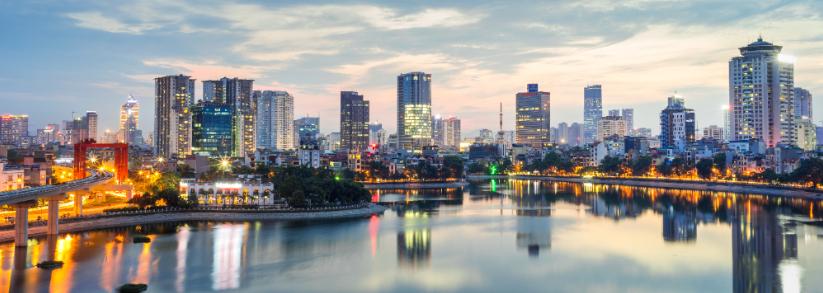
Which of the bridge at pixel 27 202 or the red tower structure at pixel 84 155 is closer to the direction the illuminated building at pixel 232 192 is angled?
the bridge

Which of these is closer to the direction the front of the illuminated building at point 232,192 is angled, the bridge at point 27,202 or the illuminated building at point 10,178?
the bridge

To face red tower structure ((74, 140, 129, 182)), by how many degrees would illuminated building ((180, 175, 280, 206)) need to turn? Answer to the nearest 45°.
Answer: approximately 135° to its right

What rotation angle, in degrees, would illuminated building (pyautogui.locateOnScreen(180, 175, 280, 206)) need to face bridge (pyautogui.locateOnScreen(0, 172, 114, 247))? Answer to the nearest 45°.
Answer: approximately 45° to its right

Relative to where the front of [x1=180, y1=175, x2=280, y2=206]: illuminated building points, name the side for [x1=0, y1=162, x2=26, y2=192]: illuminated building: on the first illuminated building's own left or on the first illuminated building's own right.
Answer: on the first illuminated building's own right

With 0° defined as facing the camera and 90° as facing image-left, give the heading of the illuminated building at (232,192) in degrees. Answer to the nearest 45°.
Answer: approximately 0°
